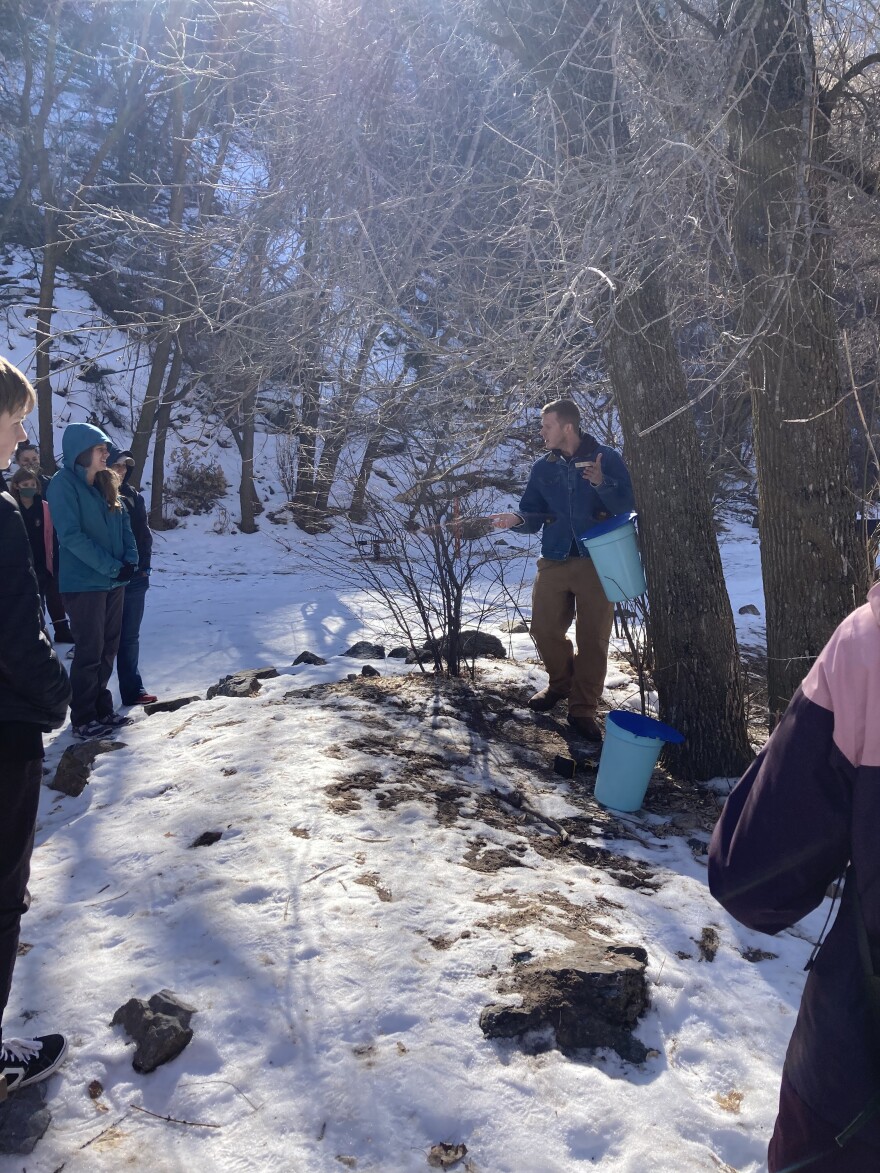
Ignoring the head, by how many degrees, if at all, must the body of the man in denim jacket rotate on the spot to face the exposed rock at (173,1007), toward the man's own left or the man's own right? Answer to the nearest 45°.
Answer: approximately 45° to the man's own left

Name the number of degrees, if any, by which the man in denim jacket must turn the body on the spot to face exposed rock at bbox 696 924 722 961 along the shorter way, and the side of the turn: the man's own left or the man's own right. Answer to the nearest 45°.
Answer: approximately 45° to the man's own left

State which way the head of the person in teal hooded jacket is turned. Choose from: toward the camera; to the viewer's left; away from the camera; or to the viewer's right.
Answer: to the viewer's right

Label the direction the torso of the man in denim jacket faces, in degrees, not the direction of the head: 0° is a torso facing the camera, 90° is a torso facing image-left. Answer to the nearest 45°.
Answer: approximately 45°

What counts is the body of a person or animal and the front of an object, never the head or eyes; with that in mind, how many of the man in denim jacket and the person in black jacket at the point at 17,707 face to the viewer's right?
1

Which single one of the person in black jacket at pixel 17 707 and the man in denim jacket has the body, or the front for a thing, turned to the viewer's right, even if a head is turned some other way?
the person in black jacket

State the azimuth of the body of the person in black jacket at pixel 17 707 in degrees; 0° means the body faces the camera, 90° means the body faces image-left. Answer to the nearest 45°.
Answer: approximately 270°

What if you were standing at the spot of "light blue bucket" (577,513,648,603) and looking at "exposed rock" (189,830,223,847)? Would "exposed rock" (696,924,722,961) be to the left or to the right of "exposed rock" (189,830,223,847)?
left

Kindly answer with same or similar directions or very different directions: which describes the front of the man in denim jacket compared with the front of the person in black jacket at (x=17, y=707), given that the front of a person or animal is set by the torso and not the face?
very different directions

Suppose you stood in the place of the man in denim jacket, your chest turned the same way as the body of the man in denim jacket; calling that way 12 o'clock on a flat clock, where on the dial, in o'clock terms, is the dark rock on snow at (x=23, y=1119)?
The dark rock on snow is roughly at 11 o'clock from the man in denim jacket.
